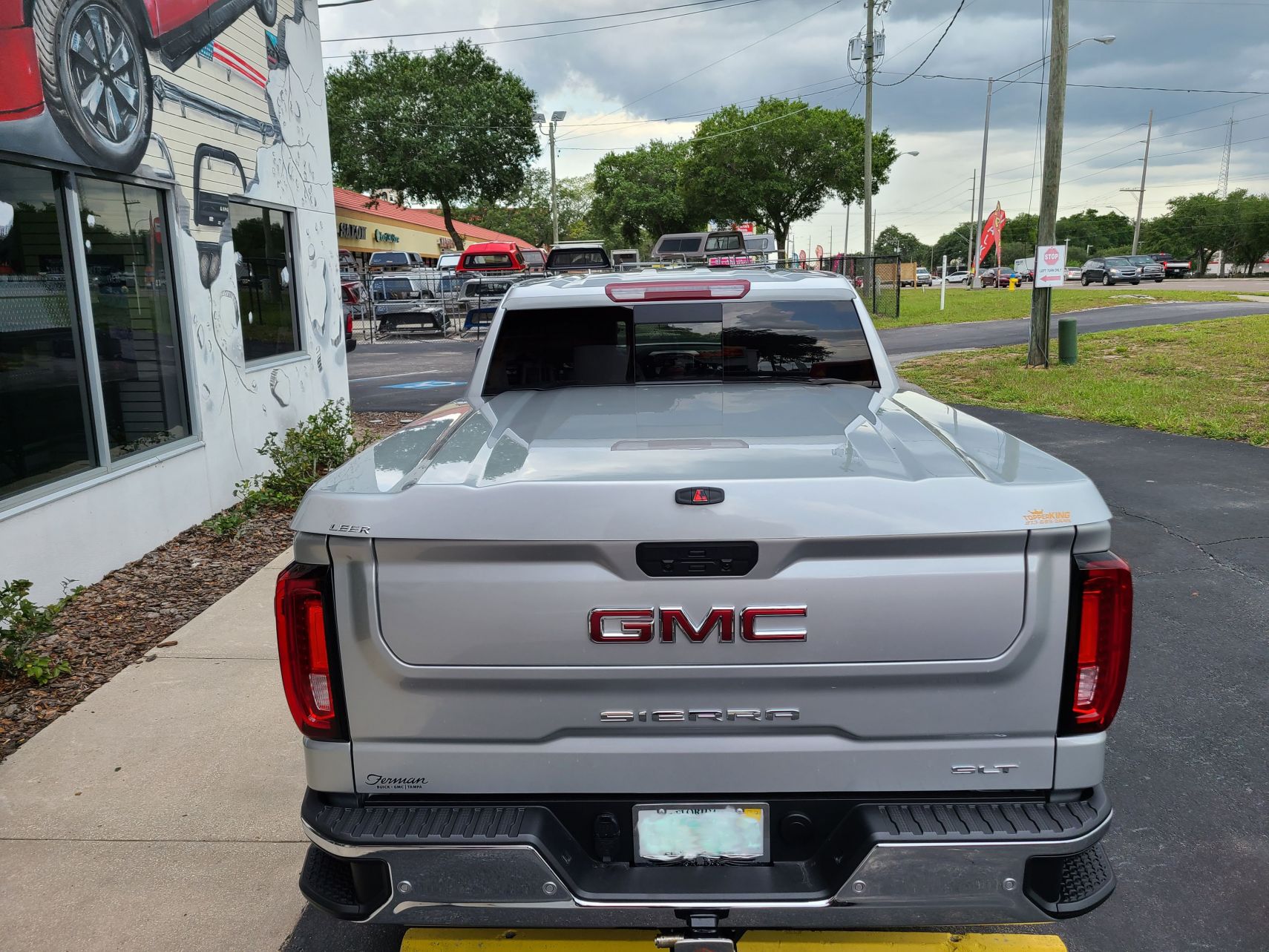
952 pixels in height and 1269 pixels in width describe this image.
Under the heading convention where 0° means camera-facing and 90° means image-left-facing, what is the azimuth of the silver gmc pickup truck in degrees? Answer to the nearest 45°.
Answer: approximately 180°

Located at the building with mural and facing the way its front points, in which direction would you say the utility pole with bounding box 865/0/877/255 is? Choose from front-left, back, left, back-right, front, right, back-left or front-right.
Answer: left

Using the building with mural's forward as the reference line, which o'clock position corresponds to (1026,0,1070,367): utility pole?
The utility pole is roughly at 10 o'clock from the building with mural.

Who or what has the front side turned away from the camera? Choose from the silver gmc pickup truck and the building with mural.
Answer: the silver gmc pickup truck

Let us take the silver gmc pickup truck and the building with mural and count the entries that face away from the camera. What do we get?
1

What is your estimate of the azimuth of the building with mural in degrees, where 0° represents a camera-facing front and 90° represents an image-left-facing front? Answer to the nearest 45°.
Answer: approximately 315°

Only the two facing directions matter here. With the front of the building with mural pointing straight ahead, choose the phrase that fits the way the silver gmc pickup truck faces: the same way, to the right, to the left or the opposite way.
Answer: to the left

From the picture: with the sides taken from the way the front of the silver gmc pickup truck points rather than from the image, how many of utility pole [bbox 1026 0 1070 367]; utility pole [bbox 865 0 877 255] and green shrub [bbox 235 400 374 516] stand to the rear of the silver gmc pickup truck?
0

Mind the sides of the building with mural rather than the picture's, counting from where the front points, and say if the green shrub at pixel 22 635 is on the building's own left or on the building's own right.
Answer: on the building's own right

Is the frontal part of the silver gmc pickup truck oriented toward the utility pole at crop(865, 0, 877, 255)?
yes

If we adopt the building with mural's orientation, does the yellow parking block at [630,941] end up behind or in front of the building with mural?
in front

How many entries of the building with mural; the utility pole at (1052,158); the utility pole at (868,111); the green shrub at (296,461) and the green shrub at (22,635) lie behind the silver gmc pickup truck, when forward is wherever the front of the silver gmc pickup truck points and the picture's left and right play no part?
0

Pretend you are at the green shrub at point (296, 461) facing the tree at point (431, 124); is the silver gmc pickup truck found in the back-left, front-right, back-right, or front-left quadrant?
back-right

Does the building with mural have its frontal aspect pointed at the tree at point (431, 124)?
no

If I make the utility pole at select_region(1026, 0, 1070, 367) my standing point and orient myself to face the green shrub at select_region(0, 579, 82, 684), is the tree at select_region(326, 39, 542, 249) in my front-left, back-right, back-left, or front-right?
back-right

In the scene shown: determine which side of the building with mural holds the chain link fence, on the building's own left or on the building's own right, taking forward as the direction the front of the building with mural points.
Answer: on the building's own left

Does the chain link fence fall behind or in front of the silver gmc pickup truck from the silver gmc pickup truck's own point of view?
in front

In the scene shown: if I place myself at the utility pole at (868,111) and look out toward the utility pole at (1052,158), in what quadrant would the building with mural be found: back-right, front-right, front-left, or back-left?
front-right
